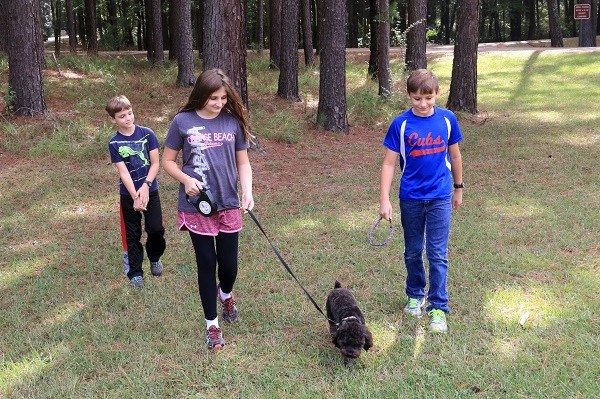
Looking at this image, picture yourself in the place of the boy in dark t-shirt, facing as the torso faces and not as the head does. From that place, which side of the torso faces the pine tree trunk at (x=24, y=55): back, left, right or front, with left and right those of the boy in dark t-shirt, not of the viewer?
back

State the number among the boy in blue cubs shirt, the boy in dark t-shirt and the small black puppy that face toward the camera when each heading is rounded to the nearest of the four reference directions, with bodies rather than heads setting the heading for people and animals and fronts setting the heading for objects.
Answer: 3

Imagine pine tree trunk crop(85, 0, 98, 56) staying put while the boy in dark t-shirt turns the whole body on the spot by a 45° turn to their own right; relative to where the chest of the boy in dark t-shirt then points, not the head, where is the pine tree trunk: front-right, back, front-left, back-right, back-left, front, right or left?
back-right

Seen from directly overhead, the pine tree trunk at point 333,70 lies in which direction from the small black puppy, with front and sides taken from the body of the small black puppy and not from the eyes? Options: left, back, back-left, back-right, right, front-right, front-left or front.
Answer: back

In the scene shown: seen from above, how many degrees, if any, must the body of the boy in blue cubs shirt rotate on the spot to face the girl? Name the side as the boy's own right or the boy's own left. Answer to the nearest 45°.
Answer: approximately 90° to the boy's own right

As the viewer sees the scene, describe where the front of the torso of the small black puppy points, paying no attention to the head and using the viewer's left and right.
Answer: facing the viewer

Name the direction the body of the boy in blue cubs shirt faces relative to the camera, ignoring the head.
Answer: toward the camera

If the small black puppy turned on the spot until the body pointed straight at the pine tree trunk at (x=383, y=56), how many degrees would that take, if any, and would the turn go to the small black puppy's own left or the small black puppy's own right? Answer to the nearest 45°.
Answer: approximately 180°

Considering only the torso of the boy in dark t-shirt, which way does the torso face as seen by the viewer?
toward the camera

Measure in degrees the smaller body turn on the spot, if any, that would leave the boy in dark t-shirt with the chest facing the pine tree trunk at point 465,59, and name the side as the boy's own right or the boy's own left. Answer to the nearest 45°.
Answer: approximately 135° to the boy's own left

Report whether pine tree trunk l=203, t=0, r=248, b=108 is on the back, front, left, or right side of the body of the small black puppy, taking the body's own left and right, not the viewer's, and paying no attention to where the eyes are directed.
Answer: back

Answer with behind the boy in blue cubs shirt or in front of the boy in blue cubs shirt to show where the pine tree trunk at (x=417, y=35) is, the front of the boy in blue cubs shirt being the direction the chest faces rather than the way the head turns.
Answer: behind
